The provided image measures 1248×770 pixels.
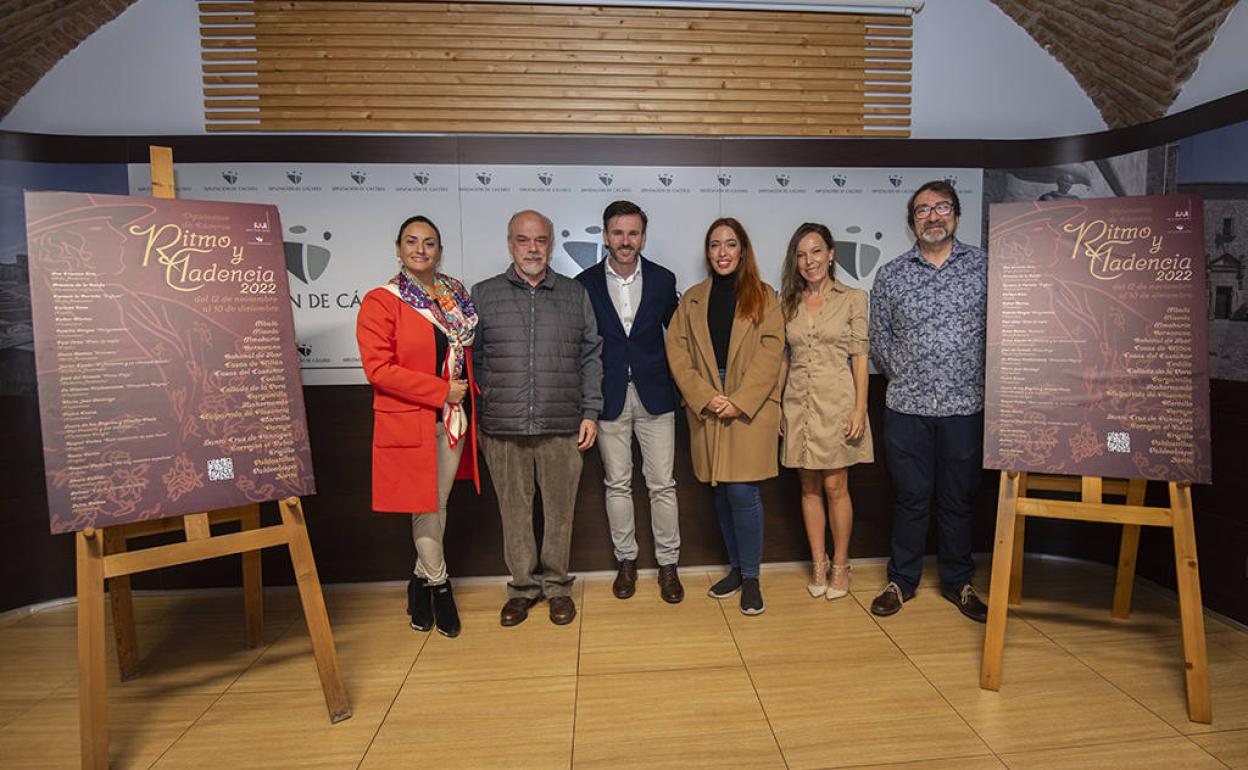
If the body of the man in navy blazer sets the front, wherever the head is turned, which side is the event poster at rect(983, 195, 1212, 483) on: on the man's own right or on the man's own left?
on the man's own left

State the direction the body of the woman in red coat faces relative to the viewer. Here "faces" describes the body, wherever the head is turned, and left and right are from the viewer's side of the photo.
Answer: facing the viewer and to the right of the viewer

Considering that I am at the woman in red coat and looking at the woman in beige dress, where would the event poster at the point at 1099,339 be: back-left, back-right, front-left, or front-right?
front-right

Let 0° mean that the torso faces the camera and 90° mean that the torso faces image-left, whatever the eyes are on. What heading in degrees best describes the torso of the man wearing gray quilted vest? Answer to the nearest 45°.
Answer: approximately 0°

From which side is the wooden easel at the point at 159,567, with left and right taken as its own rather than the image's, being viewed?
front

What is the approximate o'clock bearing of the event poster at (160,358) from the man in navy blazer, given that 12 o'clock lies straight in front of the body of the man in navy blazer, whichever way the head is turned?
The event poster is roughly at 2 o'clock from the man in navy blazer.

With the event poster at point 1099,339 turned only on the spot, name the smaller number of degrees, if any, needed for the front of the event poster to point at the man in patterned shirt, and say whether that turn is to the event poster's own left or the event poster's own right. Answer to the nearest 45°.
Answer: approximately 135° to the event poster's own right

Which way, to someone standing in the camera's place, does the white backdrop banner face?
facing the viewer

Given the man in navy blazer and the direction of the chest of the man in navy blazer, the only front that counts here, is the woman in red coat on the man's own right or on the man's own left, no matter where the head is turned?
on the man's own right
